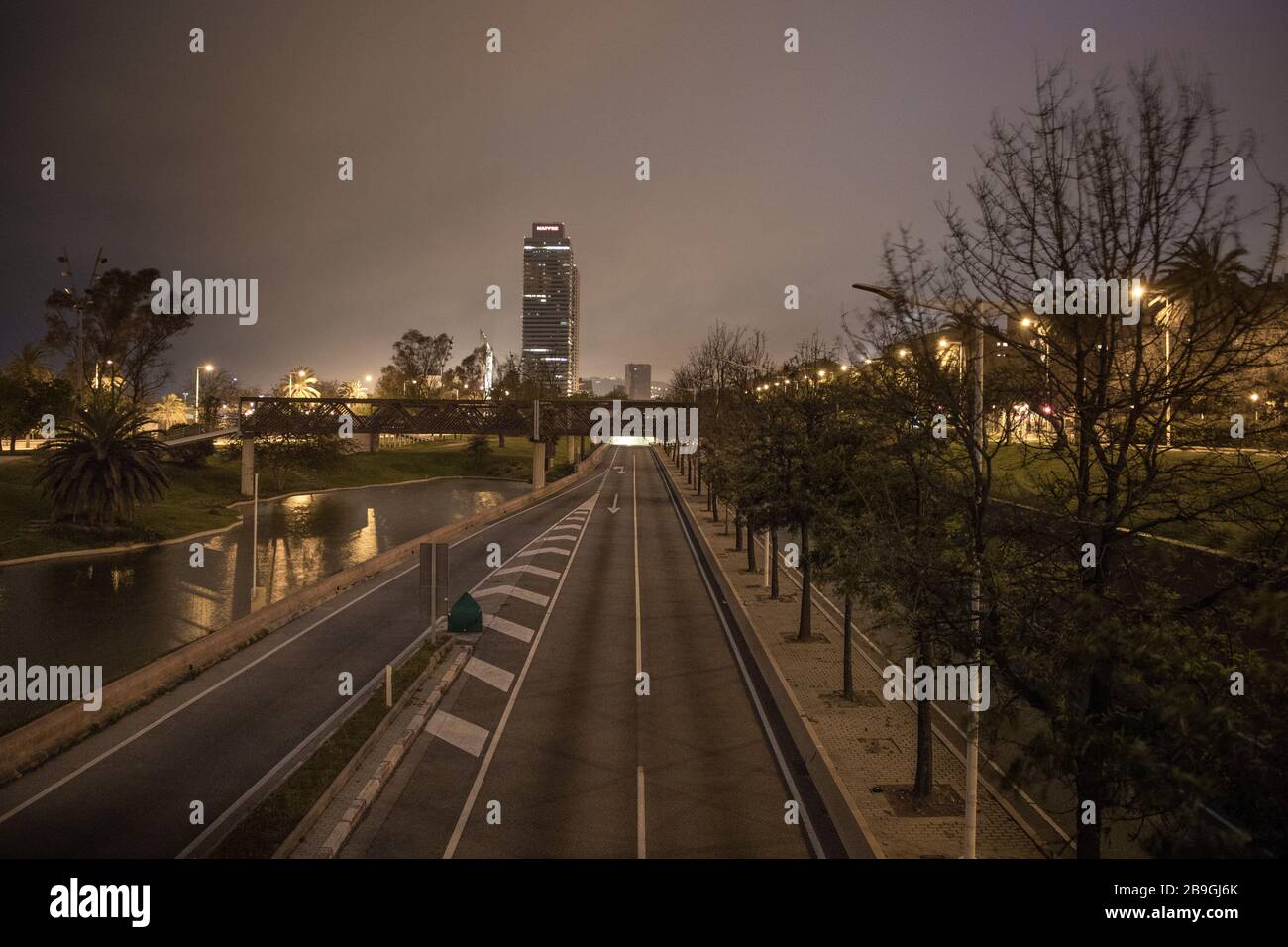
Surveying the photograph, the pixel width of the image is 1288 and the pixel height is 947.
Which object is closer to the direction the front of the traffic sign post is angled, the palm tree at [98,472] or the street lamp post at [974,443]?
the palm tree

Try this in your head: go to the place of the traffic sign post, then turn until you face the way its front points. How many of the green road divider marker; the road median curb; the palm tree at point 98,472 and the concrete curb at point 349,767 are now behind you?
2

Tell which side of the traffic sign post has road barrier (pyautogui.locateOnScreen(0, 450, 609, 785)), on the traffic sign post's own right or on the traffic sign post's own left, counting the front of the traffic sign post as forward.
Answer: on the traffic sign post's own left

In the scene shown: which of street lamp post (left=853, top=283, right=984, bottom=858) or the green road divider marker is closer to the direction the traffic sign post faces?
the green road divider marker

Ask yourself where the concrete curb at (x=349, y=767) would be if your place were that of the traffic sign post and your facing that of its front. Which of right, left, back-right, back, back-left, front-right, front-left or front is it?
back

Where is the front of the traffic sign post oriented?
away from the camera

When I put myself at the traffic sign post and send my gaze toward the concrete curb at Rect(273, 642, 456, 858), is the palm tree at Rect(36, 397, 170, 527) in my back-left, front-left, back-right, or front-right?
back-right
